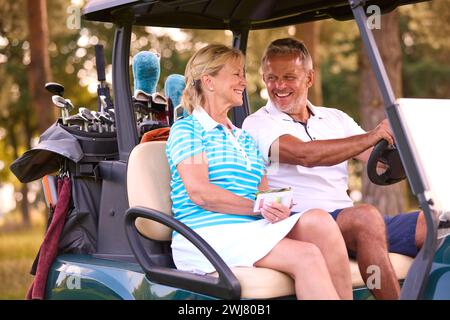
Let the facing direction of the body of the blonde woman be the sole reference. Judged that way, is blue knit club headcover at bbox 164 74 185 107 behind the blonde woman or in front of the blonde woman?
behind

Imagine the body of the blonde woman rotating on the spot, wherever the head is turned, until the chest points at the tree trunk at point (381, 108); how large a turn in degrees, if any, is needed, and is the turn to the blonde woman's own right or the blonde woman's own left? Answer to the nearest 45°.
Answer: approximately 135° to the blonde woman's own left

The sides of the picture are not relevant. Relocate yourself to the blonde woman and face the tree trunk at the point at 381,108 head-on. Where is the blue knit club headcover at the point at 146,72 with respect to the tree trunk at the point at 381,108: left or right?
left

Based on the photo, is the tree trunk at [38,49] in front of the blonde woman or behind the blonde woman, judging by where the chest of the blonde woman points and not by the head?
behind

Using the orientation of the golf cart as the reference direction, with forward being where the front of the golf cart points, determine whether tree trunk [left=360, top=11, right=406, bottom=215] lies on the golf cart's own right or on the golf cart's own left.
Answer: on the golf cart's own left

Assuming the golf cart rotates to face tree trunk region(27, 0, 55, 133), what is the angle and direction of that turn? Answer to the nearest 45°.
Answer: approximately 135° to its left

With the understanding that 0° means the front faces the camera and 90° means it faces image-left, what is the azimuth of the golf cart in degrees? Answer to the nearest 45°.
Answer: approximately 315°
